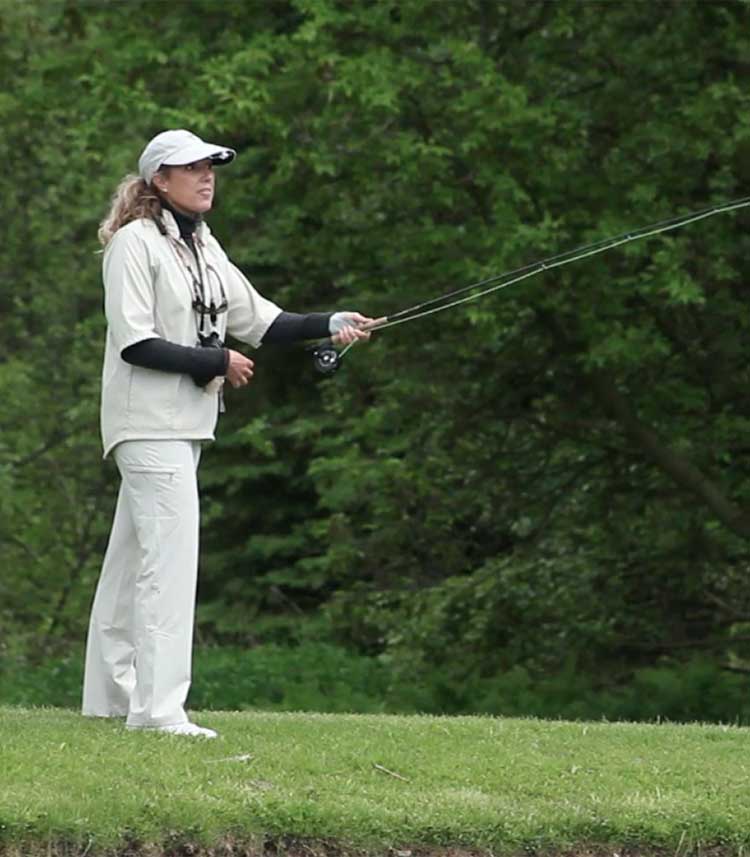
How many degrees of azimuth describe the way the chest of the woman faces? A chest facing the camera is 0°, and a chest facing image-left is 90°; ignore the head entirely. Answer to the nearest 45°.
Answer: approximately 315°
